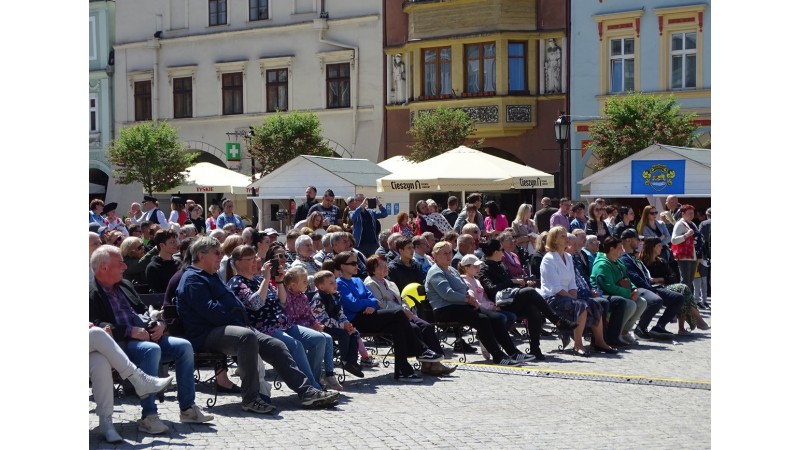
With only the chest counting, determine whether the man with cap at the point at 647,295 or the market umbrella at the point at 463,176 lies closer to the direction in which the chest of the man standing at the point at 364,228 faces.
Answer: the man with cap

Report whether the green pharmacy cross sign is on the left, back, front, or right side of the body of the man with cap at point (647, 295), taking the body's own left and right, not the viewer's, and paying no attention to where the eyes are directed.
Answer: back

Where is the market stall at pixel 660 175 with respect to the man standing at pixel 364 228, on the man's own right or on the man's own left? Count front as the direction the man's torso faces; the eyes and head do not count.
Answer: on the man's own left

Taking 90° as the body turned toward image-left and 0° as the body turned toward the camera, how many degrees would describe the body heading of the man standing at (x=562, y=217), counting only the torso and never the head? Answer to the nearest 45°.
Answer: approximately 315°

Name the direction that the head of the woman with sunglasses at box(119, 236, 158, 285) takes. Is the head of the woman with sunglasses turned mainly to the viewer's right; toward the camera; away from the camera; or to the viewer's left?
to the viewer's right

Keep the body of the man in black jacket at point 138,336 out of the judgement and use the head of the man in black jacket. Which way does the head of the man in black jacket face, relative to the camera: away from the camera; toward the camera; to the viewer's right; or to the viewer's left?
to the viewer's right

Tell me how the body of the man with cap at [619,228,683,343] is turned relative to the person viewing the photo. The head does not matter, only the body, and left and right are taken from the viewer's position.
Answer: facing the viewer and to the right of the viewer

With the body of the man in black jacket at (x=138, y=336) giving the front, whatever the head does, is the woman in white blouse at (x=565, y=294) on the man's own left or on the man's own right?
on the man's own left

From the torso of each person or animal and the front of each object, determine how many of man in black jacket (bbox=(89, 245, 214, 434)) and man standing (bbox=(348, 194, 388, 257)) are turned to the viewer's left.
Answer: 0

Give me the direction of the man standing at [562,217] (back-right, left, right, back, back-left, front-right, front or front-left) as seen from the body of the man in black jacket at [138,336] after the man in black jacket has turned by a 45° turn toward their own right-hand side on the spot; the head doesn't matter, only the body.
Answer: back-left
